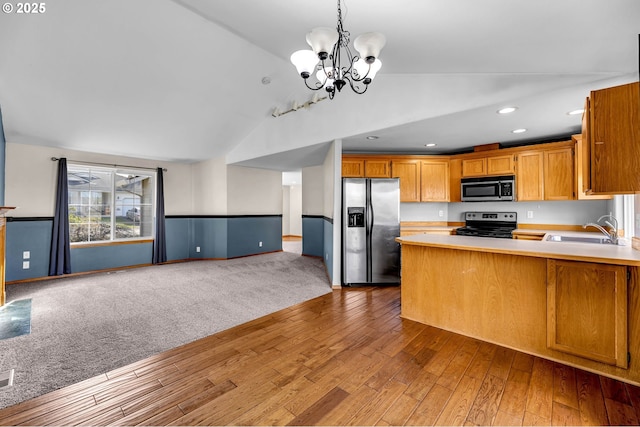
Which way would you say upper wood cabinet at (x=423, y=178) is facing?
toward the camera

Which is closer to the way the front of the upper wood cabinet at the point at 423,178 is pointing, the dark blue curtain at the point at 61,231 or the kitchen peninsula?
the kitchen peninsula

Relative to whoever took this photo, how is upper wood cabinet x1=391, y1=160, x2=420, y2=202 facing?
facing the viewer

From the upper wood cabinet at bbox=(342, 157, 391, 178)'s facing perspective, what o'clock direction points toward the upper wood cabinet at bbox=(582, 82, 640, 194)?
the upper wood cabinet at bbox=(582, 82, 640, 194) is roughly at 11 o'clock from the upper wood cabinet at bbox=(342, 157, 391, 178).

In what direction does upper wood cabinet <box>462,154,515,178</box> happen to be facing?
toward the camera

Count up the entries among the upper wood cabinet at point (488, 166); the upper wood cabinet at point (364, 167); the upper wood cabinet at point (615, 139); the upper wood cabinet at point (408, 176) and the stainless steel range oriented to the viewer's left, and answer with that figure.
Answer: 1

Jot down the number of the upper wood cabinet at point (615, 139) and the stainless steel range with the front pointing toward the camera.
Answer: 1

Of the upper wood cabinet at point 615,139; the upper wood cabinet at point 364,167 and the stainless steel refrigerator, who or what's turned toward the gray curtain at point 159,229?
the upper wood cabinet at point 615,139

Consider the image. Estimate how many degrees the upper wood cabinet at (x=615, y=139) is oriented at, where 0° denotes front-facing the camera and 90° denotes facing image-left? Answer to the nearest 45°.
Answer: approximately 90°

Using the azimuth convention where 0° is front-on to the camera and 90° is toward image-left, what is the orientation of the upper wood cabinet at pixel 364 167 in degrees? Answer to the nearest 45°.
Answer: approximately 0°

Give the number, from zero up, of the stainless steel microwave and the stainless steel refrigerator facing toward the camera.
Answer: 2

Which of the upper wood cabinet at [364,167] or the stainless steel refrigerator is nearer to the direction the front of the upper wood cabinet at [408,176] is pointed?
the stainless steel refrigerator

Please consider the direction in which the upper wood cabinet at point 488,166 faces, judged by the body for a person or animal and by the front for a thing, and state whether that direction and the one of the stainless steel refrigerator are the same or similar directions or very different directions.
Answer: same or similar directions

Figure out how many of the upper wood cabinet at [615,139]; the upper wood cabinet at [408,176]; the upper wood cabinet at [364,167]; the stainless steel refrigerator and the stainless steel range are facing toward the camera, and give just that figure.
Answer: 4

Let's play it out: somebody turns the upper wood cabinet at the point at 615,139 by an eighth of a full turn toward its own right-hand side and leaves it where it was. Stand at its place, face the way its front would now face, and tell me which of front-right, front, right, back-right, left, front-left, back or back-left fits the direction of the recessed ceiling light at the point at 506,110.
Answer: front

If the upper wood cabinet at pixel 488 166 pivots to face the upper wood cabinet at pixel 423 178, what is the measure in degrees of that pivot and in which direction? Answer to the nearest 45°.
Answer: approximately 90° to its right

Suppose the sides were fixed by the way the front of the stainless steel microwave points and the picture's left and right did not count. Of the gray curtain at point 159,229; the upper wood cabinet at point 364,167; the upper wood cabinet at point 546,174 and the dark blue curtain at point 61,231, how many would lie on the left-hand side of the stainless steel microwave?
1

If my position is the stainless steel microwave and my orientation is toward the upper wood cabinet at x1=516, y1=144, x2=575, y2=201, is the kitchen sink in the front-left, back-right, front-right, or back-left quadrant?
front-right
